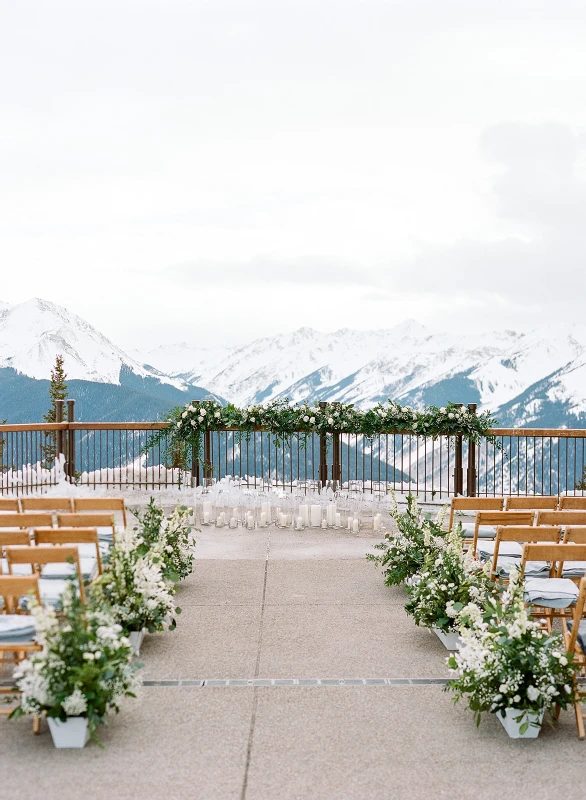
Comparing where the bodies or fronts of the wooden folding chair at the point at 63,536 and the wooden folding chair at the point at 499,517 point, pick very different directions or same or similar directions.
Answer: same or similar directions

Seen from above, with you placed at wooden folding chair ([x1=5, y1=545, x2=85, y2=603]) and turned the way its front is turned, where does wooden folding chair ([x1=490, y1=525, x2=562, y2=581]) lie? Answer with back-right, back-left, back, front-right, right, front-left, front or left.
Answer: right

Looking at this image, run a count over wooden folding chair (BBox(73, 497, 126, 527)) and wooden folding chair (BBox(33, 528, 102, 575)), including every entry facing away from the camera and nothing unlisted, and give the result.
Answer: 2

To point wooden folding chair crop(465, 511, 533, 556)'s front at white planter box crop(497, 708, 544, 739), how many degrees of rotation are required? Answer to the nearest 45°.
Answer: approximately 180°

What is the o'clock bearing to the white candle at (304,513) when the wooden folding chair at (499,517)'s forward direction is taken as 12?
The white candle is roughly at 11 o'clock from the wooden folding chair.

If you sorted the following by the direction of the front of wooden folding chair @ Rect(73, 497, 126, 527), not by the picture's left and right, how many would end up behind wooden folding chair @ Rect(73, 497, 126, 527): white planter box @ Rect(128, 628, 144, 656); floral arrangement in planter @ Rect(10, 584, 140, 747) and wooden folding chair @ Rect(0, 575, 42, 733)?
3

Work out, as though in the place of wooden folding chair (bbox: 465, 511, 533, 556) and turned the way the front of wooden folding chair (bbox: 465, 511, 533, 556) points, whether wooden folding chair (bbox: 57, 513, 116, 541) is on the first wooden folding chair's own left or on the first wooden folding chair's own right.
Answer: on the first wooden folding chair's own left

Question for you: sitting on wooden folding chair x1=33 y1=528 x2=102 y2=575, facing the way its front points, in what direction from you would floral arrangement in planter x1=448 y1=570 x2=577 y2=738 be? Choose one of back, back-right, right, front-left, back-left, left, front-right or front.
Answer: back-right

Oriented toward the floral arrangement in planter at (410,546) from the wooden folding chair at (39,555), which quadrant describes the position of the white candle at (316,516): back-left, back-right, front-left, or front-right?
front-left

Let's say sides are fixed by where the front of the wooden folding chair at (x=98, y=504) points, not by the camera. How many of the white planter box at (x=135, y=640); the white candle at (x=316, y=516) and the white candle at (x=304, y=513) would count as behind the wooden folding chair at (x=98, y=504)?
1

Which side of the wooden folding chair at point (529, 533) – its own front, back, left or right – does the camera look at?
back

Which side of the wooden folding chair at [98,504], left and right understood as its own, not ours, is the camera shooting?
back

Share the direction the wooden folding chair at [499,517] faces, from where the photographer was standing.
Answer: facing away from the viewer

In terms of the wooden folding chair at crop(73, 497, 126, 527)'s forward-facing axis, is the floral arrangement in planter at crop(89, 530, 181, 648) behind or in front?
behind

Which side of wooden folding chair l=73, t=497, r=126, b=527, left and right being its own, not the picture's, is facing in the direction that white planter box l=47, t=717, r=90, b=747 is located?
back

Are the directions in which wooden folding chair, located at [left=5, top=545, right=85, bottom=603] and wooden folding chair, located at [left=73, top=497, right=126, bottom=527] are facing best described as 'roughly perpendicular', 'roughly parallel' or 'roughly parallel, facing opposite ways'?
roughly parallel

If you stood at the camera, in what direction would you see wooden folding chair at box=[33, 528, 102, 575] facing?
facing away from the viewer

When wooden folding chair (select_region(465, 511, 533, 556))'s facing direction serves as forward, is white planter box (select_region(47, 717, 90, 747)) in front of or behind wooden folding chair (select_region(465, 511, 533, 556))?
behind

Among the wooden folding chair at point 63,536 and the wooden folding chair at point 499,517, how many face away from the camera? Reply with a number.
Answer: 2
